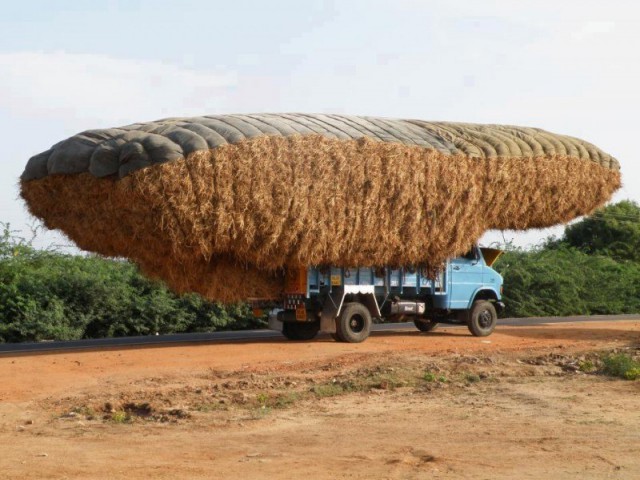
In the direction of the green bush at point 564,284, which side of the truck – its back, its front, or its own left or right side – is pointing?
front

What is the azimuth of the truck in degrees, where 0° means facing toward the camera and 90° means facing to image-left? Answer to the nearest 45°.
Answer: approximately 225°
